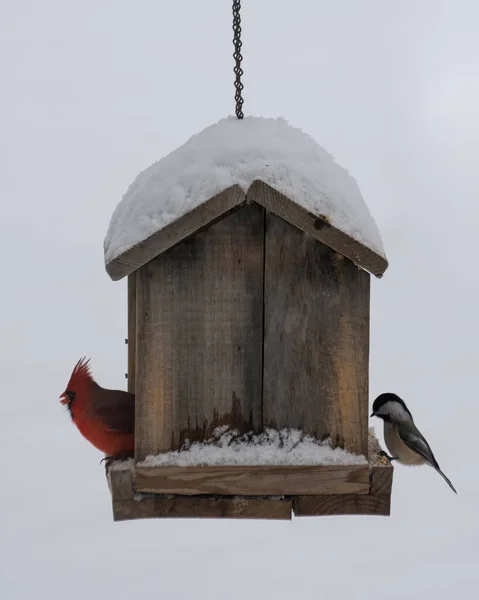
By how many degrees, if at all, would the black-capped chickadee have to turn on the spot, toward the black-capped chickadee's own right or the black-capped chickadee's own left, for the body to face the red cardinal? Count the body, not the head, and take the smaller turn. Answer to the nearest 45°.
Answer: approximately 45° to the black-capped chickadee's own left

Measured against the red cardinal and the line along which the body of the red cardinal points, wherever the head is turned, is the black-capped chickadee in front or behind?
behind

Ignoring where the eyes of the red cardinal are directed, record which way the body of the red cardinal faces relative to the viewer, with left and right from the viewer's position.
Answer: facing to the left of the viewer

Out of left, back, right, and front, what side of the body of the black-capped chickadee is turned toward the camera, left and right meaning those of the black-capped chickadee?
left

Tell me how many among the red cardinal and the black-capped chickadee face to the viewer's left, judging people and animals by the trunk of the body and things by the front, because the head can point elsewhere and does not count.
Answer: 2
